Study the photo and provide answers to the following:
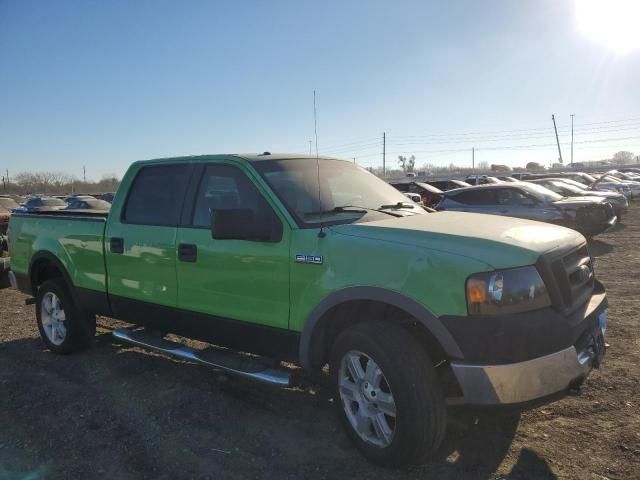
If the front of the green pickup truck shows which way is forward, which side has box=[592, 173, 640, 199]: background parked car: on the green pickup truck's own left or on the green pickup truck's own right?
on the green pickup truck's own left

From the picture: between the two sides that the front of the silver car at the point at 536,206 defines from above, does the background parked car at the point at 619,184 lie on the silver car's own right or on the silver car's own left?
on the silver car's own left

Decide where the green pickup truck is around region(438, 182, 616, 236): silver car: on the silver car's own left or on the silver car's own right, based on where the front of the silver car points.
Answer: on the silver car's own right

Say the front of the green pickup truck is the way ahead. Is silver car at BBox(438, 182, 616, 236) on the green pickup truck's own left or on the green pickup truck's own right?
on the green pickup truck's own left

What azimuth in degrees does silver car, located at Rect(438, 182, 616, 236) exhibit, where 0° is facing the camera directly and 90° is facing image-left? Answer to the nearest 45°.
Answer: approximately 315°

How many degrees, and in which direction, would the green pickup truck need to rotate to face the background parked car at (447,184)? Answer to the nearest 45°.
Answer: approximately 135° to its left

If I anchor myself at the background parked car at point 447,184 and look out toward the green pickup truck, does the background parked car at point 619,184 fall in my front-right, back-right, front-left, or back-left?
back-left
